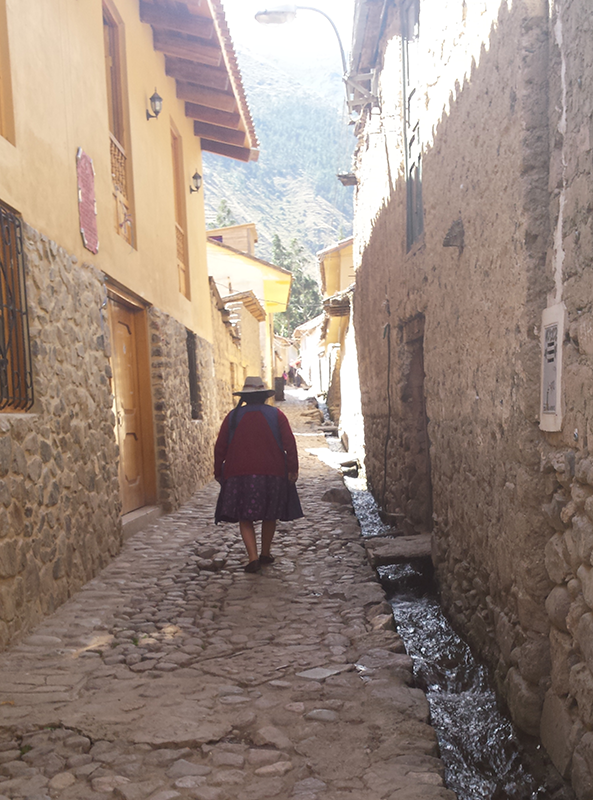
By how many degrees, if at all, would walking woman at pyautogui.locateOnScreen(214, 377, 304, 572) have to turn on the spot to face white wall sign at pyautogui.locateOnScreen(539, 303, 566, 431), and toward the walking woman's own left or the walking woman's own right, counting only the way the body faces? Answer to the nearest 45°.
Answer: approximately 135° to the walking woman's own right

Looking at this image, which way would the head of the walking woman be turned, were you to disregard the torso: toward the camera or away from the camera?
away from the camera

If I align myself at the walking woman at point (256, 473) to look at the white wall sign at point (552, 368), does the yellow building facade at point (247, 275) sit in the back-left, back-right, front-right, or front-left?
back-left

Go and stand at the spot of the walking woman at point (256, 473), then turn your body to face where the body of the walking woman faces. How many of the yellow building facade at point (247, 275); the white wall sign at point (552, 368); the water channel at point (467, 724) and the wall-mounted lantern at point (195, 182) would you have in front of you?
2

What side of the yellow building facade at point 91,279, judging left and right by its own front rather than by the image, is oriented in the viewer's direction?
right

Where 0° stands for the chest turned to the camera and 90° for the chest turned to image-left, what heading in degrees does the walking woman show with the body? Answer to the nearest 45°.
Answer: approximately 180°

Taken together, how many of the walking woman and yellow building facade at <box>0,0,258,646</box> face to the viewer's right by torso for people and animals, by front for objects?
1

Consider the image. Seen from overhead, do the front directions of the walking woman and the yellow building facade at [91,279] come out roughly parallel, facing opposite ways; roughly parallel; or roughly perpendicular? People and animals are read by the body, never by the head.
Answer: roughly perpendicular

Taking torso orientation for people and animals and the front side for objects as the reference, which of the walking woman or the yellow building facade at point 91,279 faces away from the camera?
the walking woman

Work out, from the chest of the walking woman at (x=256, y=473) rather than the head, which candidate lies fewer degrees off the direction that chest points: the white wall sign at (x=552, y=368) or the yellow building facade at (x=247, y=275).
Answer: the yellow building facade
